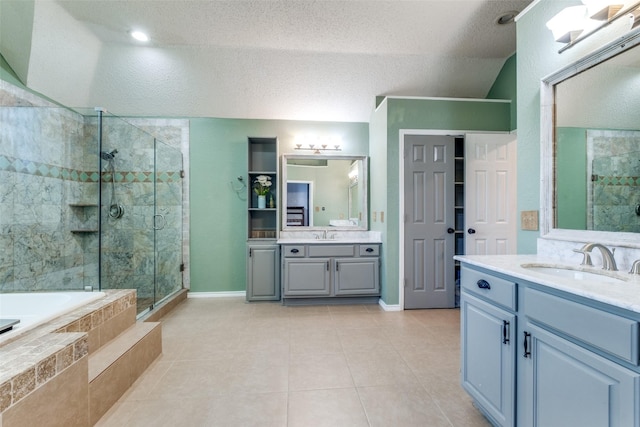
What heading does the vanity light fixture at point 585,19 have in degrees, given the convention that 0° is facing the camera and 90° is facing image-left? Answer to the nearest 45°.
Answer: approximately 45°

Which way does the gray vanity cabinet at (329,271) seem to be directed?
toward the camera

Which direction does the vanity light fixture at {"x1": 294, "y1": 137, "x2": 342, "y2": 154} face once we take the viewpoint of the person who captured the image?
facing the viewer

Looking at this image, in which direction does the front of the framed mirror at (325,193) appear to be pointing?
toward the camera

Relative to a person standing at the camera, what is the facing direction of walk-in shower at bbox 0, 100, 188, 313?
facing the viewer and to the right of the viewer

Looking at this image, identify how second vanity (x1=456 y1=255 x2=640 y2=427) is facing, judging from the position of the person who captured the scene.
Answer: facing the viewer and to the left of the viewer

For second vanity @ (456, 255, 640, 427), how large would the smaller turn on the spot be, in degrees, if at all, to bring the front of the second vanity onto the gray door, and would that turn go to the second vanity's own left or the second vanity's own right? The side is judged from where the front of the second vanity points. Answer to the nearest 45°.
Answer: approximately 90° to the second vanity's own right

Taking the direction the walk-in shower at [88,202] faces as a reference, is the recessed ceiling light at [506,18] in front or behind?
in front

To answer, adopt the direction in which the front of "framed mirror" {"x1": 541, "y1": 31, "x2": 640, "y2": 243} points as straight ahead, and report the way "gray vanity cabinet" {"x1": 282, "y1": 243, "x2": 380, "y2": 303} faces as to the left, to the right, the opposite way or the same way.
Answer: to the left

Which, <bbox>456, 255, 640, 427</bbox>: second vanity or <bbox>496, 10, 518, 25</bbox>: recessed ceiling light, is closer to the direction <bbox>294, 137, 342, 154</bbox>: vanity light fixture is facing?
the second vanity

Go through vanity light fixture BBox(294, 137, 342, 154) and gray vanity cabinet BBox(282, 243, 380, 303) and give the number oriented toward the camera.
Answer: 2

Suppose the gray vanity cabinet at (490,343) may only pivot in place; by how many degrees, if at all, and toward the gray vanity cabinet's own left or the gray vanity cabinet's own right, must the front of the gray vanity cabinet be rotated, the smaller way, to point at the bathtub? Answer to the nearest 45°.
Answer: approximately 45° to the gray vanity cabinet's own right

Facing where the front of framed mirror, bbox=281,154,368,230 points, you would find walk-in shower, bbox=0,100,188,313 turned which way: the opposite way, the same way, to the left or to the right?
to the left

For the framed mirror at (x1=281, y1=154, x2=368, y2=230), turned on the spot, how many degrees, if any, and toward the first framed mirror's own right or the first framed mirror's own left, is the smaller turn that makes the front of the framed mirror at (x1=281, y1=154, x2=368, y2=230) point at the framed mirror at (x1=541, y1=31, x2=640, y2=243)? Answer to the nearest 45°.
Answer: approximately 45° to the first framed mirror's own left
